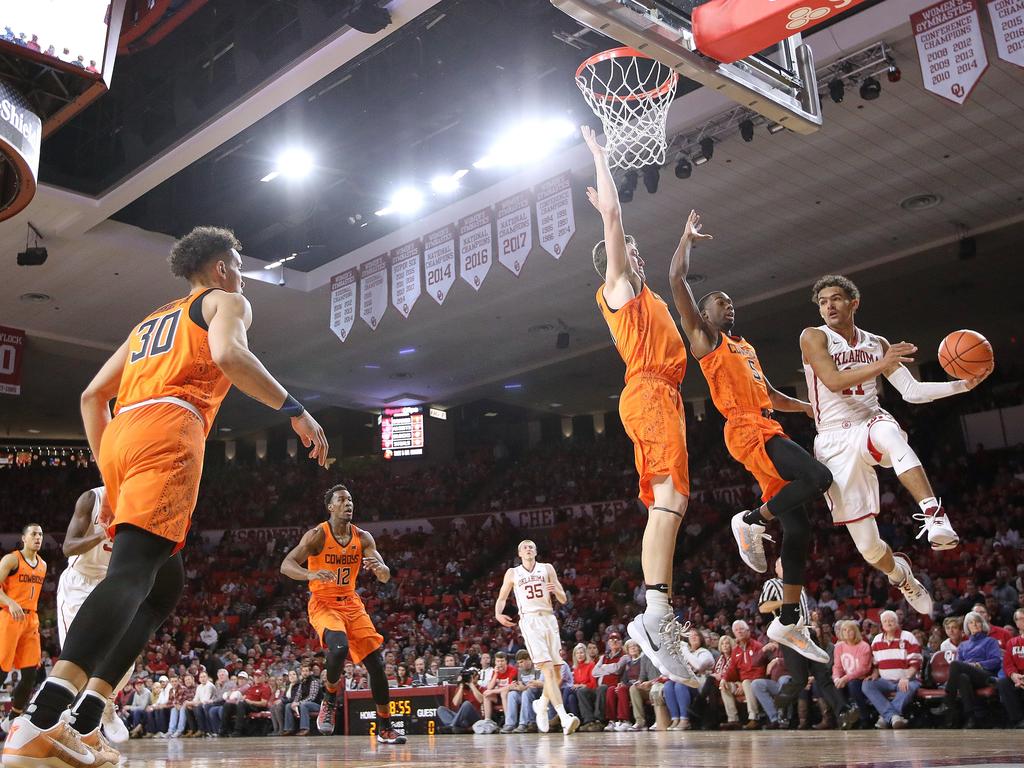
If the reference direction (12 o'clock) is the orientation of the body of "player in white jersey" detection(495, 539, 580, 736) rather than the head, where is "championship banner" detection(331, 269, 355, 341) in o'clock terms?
The championship banner is roughly at 5 o'clock from the player in white jersey.

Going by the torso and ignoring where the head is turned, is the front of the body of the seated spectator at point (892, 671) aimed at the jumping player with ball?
yes

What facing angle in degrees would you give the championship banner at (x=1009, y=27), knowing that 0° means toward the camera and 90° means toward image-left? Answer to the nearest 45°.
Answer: approximately 0°

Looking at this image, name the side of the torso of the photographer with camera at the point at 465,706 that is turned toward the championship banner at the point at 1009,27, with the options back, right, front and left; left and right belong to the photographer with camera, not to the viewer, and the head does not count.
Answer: left
